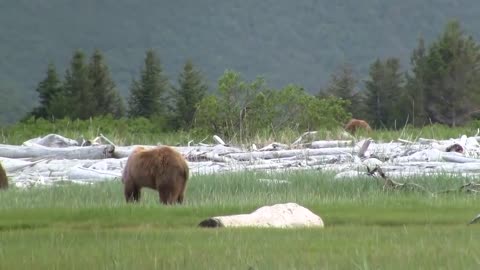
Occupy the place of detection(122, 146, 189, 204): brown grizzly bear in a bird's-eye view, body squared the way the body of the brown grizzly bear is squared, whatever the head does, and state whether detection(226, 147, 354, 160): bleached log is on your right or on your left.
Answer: on your right

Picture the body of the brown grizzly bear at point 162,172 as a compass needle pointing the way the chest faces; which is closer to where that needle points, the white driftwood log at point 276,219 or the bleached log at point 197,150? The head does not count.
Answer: the bleached log

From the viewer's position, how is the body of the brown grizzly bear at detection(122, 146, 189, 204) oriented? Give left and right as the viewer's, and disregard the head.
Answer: facing away from the viewer and to the left of the viewer

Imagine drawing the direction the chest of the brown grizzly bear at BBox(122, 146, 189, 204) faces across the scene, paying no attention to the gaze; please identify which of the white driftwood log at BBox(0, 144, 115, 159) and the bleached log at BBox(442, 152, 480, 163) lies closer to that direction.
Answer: the white driftwood log

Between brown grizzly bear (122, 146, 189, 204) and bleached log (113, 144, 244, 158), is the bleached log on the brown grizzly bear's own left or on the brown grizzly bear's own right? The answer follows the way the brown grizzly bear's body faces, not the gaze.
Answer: on the brown grizzly bear's own right

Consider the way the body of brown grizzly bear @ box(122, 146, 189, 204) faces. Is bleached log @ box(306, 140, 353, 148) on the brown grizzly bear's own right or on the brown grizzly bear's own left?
on the brown grizzly bear's own right
